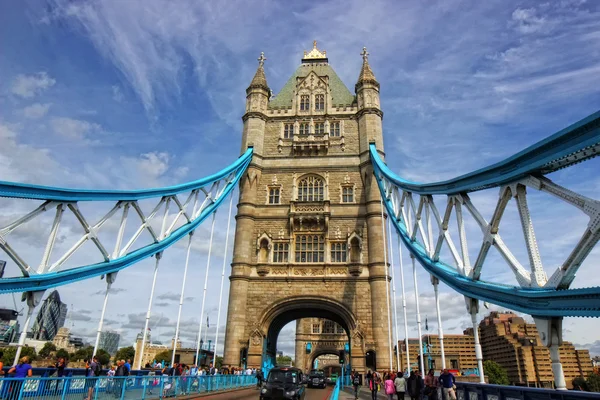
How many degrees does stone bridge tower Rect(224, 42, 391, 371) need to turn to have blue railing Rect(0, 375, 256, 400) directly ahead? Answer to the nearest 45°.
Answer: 0° — it already faces it

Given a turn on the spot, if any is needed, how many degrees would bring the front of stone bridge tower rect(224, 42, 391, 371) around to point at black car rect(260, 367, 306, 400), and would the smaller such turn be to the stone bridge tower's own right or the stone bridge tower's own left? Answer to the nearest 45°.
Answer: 0° — it already faces it

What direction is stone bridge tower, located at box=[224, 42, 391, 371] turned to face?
toward the camera

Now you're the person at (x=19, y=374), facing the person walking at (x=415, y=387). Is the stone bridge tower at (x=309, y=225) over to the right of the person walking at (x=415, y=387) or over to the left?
left
